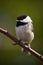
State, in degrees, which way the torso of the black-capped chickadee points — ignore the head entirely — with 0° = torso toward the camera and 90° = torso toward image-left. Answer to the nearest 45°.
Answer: approximately 45°
